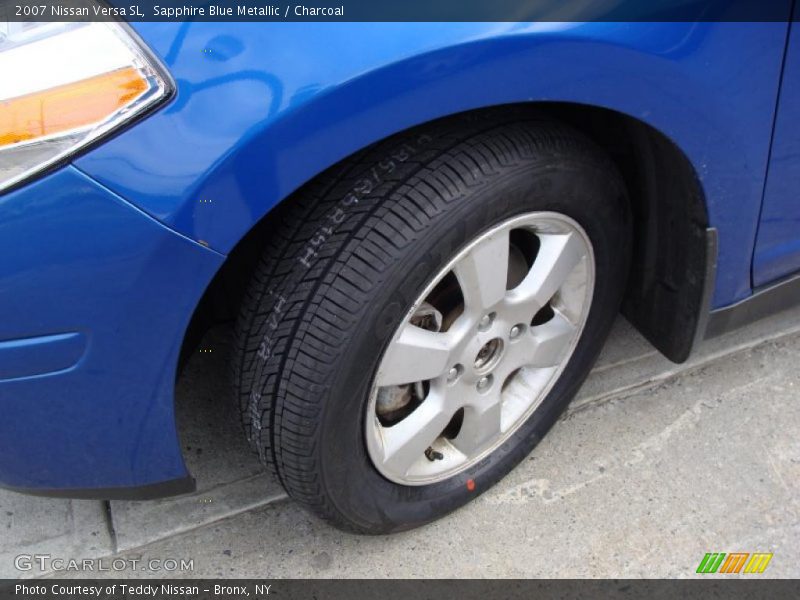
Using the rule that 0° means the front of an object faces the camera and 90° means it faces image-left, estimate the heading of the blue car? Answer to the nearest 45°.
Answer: approximately 45°
